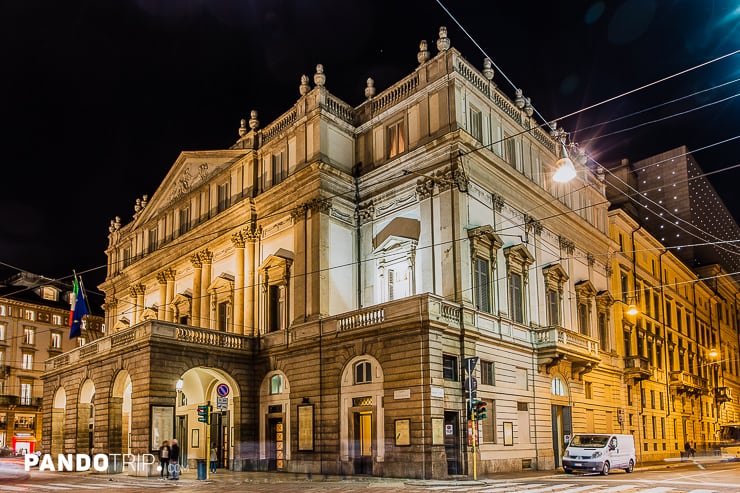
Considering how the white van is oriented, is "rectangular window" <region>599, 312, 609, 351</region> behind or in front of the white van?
behind

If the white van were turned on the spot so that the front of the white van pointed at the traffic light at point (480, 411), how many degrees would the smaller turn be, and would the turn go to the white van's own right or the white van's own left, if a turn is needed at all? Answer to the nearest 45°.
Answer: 0° — it already faces it

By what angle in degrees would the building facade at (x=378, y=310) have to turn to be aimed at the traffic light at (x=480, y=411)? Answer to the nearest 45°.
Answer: approximately 45° to its left

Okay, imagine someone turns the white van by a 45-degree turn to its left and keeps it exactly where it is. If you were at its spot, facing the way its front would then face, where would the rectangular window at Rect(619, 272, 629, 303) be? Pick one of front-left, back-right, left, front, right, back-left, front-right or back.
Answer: back

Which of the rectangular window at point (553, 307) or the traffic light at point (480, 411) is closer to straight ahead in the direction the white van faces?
the traffic light

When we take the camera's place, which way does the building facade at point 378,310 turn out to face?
facing the viewer and to the left of the viewer

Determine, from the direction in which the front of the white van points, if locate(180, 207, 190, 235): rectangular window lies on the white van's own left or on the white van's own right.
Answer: on the white van's own right
